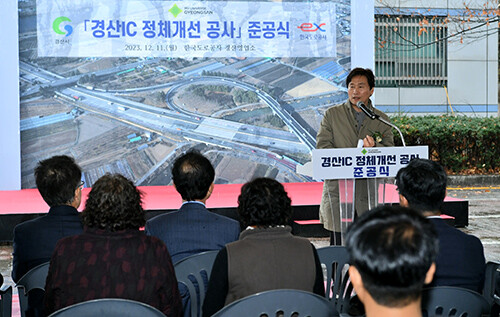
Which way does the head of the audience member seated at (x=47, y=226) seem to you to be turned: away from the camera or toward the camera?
away from the camera

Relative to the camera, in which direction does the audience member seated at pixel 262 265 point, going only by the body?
away from the camera

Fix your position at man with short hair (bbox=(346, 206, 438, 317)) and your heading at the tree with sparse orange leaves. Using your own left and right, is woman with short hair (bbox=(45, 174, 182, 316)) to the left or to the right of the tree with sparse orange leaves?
left

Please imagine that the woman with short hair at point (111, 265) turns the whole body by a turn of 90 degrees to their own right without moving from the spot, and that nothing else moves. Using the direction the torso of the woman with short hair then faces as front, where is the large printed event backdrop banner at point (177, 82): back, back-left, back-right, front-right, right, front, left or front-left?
left

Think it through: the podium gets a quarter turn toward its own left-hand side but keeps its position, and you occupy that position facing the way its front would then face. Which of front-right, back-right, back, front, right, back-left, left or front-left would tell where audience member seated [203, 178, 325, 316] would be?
right

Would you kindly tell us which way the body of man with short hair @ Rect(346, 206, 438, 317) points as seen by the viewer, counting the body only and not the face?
away from the camera

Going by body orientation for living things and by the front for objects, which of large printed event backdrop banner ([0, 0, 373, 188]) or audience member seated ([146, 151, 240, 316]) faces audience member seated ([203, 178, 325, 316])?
the large printed event backdrop banner

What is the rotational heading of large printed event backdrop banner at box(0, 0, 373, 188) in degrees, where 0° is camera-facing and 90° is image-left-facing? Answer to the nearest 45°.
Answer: approximately 0°

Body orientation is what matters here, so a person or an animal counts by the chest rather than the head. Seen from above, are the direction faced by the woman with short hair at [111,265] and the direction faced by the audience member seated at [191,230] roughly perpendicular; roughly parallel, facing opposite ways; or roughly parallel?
roughly parallel

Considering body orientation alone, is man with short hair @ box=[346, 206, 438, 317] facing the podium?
yes

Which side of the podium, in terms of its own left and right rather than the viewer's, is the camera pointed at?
front

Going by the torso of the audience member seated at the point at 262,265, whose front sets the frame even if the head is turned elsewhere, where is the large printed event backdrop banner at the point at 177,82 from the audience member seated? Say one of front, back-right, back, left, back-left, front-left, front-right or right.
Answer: front

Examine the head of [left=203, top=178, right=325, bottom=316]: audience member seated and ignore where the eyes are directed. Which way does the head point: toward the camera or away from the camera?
away from the camera

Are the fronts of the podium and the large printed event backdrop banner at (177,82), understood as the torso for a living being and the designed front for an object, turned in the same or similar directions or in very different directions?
same or similar directions

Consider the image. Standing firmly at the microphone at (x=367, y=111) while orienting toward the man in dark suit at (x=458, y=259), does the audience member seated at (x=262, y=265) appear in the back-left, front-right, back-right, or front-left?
front-right

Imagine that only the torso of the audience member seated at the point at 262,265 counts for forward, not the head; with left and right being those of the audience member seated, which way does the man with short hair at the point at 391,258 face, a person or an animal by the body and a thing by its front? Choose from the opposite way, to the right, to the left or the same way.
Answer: the same way

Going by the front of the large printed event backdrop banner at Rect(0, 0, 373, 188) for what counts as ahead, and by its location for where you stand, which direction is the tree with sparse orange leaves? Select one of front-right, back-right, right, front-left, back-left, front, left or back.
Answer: back-left

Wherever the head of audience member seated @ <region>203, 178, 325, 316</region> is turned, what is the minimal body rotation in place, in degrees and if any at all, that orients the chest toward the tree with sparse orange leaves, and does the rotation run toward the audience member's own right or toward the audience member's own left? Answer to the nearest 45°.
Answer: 0° — they already face it

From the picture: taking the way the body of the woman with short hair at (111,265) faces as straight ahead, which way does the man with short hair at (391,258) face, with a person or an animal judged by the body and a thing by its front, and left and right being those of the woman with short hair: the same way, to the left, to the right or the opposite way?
the same way

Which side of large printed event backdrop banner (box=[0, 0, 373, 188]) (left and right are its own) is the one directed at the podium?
front

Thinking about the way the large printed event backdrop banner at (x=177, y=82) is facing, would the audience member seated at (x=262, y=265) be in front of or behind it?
in front

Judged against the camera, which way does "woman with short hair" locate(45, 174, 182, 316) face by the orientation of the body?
away from the camera
